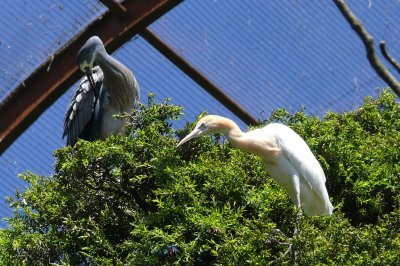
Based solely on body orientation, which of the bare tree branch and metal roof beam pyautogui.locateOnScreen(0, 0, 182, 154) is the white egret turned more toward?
the metal roof beam

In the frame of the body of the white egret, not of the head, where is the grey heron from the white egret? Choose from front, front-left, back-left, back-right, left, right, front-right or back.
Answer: front-right

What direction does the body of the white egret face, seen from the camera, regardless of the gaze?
to the viewer's left

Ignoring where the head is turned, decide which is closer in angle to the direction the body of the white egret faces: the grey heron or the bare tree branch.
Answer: the grey heron
